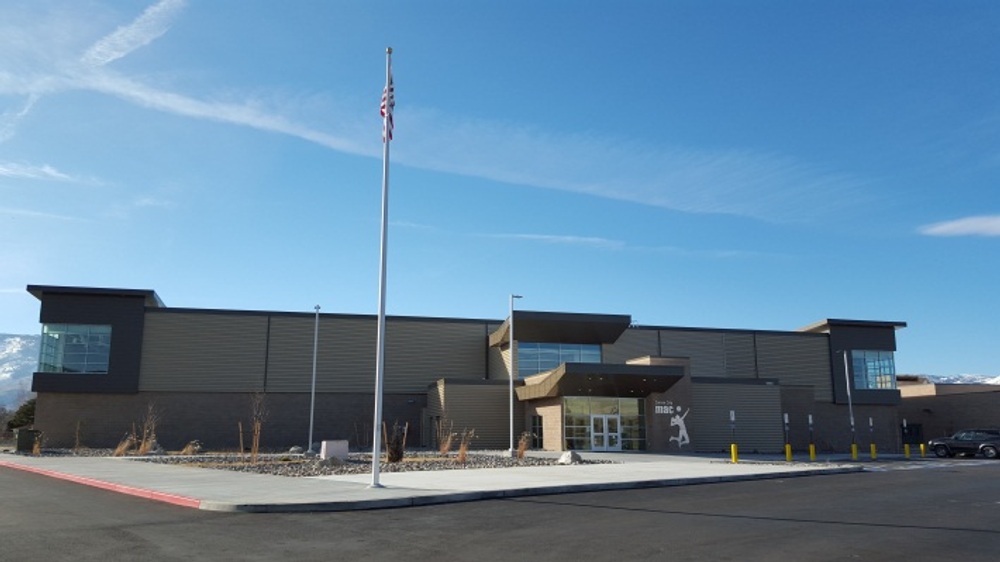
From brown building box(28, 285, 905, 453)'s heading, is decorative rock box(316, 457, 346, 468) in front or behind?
in front

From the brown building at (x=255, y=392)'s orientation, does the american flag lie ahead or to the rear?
ahead

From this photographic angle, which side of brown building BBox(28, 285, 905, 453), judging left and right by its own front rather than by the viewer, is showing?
front

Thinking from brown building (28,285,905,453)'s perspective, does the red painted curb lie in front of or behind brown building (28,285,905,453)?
in front

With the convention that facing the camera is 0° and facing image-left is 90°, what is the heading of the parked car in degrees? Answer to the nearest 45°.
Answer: approximately 90°

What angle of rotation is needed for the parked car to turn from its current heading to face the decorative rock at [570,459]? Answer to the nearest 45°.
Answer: approximately 45° to its left

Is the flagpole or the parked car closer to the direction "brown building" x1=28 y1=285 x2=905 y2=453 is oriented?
the flagpole

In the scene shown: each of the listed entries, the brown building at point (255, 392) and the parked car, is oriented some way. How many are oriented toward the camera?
1

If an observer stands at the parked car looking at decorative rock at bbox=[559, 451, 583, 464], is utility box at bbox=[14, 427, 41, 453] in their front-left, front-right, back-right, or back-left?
front-right

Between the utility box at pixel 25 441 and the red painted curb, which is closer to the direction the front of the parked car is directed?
the utility box

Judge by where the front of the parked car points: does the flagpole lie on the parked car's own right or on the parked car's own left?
on the parked car's own left

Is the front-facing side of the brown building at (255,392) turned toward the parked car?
no

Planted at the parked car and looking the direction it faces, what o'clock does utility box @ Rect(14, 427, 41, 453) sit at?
The utility box is roughly at 11 o'clock from the parked car.
